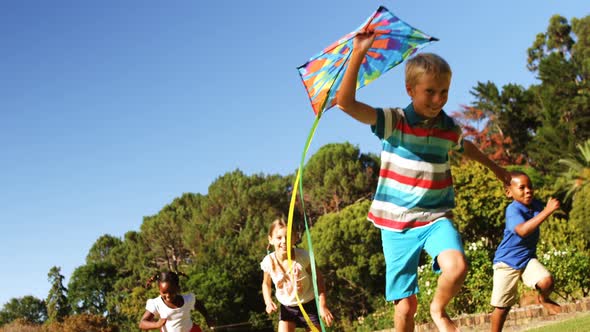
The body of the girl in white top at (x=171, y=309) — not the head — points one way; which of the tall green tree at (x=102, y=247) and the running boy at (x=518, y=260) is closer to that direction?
the running boy

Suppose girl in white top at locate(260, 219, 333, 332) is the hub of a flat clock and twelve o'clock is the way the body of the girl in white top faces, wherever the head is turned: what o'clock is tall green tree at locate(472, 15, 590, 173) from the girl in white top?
The tall green tree is roughly at 7 o'clock from the girl in white top.

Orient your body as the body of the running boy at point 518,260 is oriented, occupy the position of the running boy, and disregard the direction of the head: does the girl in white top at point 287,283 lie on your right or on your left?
on your right

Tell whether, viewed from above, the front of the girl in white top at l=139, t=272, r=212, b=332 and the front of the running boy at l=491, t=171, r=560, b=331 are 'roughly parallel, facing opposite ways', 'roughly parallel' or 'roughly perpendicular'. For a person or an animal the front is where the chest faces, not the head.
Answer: roughly parallel

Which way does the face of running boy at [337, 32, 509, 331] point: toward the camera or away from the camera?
toward the camera

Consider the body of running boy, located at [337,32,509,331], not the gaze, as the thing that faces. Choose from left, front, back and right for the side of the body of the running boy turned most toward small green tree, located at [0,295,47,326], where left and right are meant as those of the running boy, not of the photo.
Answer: back

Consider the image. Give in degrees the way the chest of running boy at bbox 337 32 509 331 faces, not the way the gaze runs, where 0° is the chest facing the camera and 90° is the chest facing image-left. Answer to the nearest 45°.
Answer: approximately 315°

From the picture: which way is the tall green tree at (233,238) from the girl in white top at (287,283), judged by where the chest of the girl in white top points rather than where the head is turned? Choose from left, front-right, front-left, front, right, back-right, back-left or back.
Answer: back

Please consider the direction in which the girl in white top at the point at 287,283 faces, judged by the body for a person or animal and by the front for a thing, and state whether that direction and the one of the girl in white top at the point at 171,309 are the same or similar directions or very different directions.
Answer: same or similar directions

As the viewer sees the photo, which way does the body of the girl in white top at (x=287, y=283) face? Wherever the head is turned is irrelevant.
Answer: toward the camera

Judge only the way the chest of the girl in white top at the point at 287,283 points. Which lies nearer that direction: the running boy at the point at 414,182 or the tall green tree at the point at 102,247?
the running boy

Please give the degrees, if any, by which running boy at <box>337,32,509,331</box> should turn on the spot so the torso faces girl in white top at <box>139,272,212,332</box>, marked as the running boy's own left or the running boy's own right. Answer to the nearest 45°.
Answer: approximately 180°

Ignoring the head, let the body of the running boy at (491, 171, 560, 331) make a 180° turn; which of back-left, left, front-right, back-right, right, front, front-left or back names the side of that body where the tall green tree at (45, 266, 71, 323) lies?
front

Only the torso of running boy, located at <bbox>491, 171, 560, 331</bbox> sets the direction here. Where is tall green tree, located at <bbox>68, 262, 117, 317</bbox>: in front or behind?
behind

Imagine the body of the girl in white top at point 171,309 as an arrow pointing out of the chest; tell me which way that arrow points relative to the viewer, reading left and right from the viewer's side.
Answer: facing the viewer

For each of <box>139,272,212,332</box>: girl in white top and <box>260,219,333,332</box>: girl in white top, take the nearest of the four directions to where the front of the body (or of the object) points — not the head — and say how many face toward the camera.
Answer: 2

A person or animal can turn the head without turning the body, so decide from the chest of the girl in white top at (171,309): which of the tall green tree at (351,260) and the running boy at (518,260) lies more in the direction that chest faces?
the running boy
